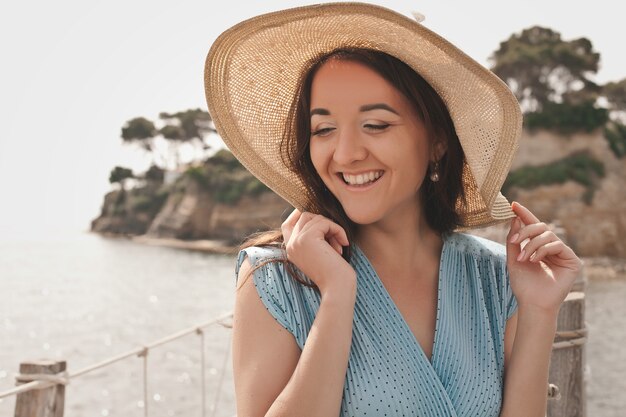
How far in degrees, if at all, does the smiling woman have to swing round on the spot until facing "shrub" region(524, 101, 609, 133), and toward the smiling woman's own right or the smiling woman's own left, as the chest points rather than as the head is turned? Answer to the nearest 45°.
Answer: approximately 180°

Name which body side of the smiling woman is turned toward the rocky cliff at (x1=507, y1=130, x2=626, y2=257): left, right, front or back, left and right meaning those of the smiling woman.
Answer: back

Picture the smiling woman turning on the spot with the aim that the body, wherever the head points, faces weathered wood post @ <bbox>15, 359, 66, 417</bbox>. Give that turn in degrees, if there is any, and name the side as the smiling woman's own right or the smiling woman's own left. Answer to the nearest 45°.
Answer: approximately 135° to the smiling woman's own right

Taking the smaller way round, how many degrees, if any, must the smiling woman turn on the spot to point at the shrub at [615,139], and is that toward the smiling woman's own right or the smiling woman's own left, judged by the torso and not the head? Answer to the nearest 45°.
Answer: approximately 180°

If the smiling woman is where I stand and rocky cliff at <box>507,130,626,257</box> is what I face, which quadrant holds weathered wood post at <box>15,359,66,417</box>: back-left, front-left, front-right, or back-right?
front-left

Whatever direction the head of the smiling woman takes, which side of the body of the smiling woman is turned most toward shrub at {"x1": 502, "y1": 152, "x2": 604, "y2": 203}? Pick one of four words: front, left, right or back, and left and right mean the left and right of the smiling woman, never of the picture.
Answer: back

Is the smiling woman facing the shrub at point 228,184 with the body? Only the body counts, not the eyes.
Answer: no

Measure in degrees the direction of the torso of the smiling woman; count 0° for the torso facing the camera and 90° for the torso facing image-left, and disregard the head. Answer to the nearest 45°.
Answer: approximately 0°

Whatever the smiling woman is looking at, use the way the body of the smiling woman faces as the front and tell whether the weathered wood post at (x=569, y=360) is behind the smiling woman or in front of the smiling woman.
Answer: behind

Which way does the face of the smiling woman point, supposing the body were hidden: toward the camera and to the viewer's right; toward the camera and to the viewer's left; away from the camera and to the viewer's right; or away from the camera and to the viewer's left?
toward the camera and to the viewer's left

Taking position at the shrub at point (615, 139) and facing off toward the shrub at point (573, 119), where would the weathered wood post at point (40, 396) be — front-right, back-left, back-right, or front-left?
front-left
